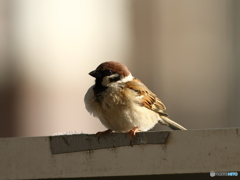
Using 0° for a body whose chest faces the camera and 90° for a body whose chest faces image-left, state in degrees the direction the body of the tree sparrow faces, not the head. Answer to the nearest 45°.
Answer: approximately 45°
